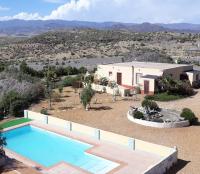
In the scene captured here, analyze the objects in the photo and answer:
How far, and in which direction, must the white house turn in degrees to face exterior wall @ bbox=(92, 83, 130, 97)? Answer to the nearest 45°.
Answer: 0° — it already faces it

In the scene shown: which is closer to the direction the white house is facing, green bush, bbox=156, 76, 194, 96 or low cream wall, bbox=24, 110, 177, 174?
the low cream wall

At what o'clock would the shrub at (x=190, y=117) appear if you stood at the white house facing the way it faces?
The shrub is roughly at 10 o'clock from the white house.

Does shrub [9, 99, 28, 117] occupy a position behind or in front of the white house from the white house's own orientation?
in front

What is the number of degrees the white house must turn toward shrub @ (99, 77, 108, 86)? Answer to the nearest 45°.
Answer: approximately 45° to its right

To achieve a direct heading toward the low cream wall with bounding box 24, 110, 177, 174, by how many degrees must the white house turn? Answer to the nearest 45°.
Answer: approximately 45° to its left

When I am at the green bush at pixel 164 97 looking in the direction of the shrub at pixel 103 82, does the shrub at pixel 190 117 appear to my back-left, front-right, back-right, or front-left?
back-left

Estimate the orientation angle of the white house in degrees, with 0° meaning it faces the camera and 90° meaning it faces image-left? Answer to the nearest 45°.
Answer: approximately 45°
